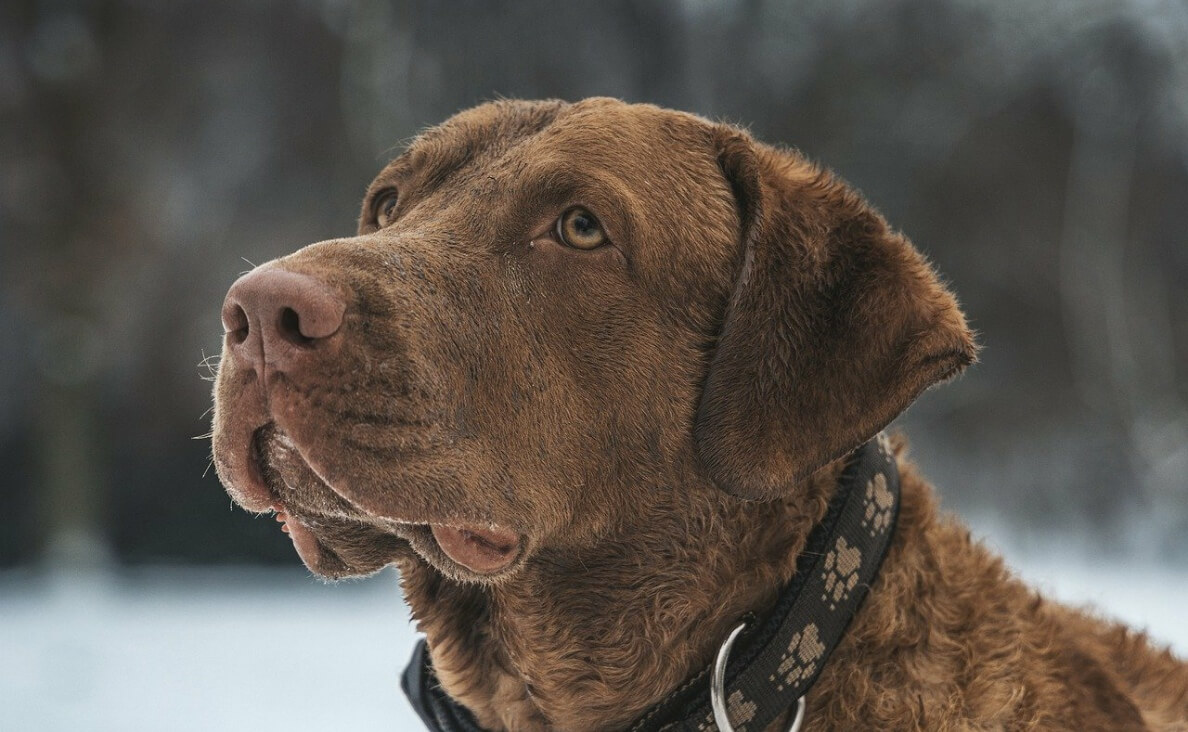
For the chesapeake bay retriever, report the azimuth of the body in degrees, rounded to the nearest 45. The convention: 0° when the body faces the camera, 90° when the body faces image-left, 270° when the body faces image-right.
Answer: approximately 45°
